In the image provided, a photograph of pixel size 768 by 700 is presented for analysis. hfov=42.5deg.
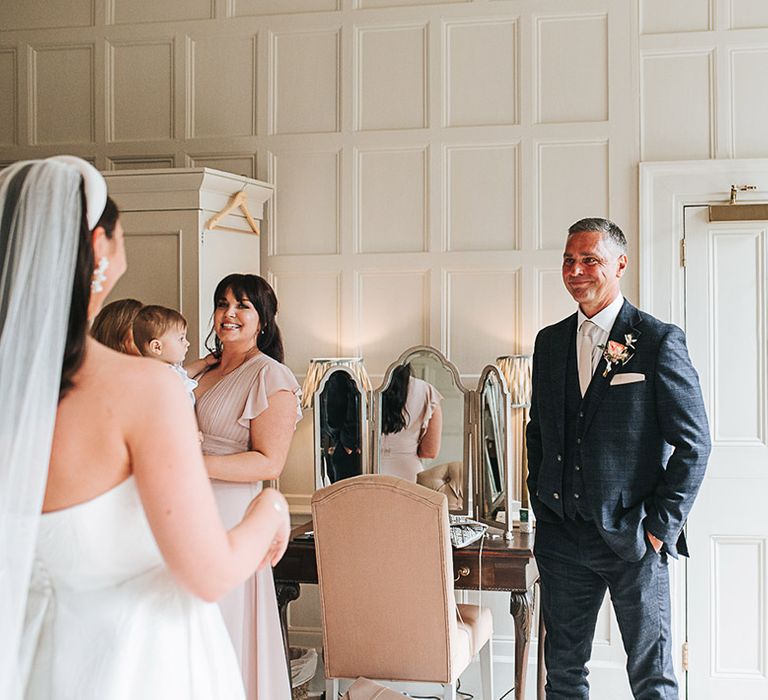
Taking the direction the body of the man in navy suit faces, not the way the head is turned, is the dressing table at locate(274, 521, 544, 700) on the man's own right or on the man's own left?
on the man's own right

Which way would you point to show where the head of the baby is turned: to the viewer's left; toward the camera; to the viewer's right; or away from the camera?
to the viewer's right

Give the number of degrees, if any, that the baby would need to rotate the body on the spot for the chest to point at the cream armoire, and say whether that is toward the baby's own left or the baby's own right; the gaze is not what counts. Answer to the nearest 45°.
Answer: approximately 90° to the baby's own left

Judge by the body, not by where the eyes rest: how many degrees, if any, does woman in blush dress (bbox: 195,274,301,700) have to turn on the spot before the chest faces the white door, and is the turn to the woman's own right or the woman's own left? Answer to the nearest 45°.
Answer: approximately 135° to the woman's own left

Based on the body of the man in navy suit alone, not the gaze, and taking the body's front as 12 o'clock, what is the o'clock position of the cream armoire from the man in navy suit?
The cream armoire is roughly at 2 o'clock from the man in navy suit.

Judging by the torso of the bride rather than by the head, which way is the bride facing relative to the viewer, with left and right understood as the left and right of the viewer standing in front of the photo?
facing away from the viewer and to the right of the viewer

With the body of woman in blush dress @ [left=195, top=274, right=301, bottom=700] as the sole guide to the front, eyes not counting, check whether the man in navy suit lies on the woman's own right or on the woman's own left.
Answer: on the woman's own left

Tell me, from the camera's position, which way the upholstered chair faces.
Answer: facing away from the viewer and to the right of the viewer

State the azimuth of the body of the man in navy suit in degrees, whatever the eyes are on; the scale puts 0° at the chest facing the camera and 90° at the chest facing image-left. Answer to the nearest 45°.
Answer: approximately 45°

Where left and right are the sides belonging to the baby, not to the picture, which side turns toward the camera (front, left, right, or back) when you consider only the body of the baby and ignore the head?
right

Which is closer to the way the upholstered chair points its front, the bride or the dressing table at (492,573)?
the dressing table
